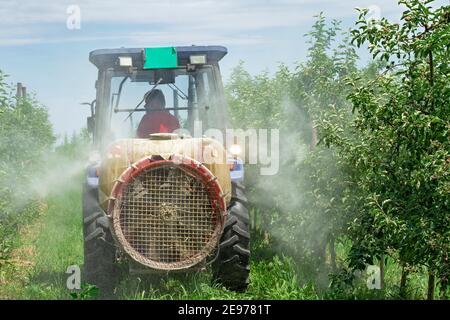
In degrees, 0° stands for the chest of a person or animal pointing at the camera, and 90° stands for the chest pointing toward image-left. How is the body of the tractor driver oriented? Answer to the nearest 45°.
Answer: approximately 180°

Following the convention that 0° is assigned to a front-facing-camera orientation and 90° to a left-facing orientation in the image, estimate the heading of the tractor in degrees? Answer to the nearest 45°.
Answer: approximately 180°
